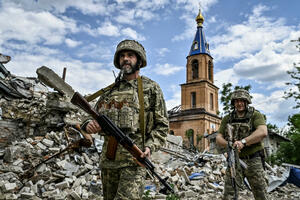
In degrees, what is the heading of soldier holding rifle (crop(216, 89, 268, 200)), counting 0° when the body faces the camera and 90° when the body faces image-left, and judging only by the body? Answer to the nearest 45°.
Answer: approximately 0°

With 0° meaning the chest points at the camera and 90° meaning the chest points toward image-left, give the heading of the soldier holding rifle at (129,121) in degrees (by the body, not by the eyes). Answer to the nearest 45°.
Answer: approximately 45°

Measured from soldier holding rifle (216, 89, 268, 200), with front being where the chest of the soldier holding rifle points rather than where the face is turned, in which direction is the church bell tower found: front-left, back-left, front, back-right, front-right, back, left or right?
back

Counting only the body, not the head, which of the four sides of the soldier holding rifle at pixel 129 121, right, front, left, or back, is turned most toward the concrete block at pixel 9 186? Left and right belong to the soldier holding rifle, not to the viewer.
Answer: right
